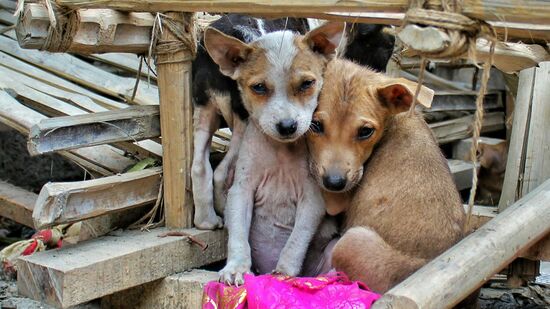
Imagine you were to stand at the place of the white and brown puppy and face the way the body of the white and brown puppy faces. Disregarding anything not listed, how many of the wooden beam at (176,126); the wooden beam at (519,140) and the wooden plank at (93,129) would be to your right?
2

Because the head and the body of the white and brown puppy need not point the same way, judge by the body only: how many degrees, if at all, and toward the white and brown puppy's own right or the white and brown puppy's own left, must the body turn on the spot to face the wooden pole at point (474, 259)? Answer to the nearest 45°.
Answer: approximately 45° to the white and brown puppy's own left

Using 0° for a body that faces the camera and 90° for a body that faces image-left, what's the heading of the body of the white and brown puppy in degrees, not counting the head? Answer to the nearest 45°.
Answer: approximately 0°

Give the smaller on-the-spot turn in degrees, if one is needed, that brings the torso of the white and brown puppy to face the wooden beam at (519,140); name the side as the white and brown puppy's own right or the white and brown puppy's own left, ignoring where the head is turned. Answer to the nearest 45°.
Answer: approximately 90° to the white and brown puppy's own left

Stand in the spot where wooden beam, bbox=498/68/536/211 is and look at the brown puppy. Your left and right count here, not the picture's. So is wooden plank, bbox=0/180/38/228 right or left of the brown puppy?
right

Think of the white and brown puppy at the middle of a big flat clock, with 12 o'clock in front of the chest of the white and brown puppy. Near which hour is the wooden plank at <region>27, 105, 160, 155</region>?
The wooden plank is roughly at 3 o'clock from the white and brown puppy.

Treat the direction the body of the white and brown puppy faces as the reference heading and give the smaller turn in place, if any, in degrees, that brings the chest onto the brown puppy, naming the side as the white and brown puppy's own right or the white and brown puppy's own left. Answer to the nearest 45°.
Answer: approximately 90° to the white and brown puppy's own left

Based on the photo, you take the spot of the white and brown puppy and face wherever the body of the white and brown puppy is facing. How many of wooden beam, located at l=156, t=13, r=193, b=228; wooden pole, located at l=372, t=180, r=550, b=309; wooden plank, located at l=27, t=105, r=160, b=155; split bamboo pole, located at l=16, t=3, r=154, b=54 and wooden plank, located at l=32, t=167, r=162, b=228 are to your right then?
4

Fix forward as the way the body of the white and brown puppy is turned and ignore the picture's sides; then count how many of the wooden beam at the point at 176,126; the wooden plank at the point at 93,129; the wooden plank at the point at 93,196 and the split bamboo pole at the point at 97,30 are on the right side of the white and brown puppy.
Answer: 4

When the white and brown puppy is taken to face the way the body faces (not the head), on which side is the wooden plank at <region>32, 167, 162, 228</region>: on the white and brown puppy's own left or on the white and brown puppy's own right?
on the white and brown puppy's own right

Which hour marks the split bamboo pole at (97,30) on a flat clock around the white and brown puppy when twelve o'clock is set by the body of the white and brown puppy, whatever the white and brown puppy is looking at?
The split bamboo pole is roughly at 3 o'clock from the white and brown puppy.

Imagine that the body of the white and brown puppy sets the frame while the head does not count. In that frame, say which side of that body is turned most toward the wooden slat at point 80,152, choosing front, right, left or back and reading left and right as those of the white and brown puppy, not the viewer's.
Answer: right
